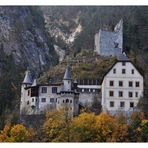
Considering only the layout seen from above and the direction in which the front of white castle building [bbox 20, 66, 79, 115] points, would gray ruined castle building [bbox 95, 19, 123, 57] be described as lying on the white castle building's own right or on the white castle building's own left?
on the white castle building's own left

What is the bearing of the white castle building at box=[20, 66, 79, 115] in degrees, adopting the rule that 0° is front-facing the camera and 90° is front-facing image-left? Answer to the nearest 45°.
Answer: approximately 0°

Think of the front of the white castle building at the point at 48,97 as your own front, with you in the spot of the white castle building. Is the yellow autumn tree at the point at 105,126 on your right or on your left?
on your left
